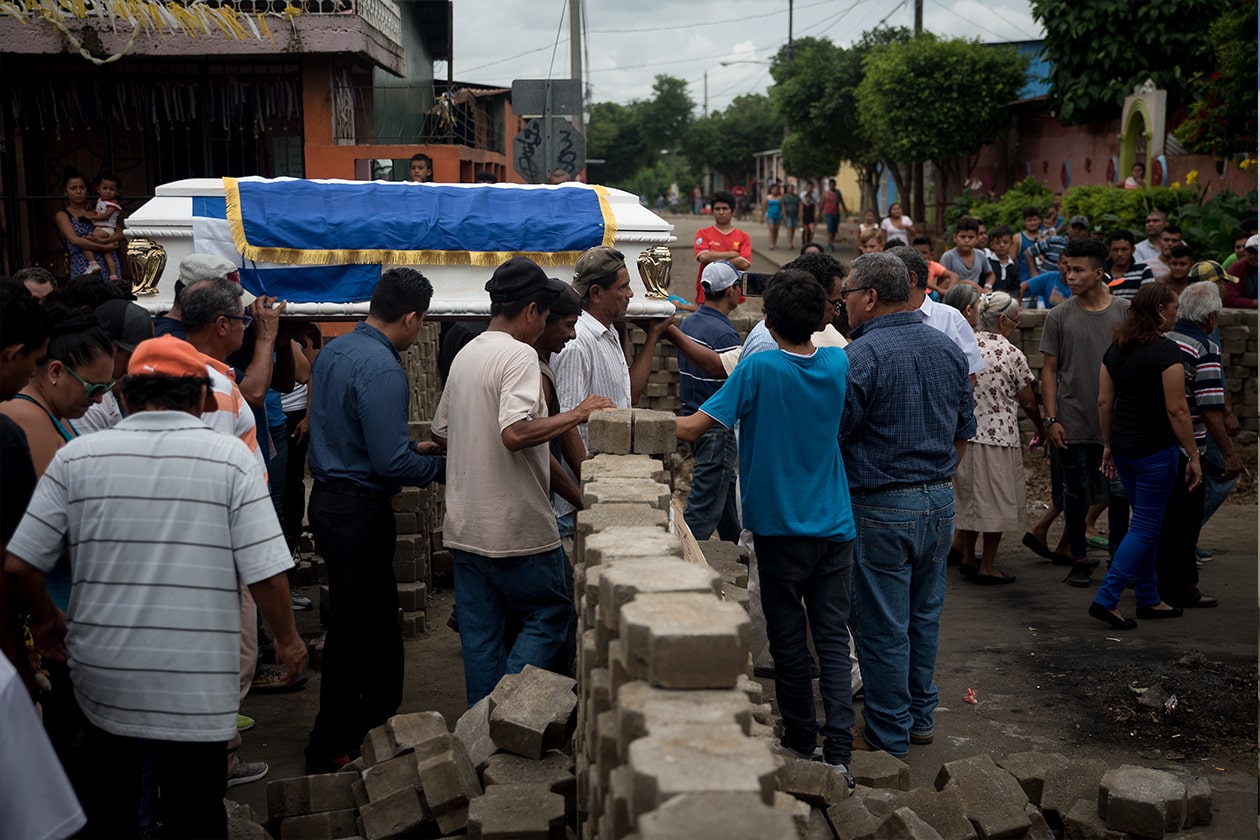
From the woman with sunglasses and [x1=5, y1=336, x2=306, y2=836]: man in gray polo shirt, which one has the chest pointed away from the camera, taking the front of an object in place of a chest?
the man in gray polo shirt

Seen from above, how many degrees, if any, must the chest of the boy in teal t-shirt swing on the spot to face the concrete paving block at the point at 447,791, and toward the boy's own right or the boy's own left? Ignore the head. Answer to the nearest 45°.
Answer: approximately 135° to the boy's own left

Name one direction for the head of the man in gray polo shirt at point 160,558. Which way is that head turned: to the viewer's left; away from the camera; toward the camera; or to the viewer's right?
away from the camera

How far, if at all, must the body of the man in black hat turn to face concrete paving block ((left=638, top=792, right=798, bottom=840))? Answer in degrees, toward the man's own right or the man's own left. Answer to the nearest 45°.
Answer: approximately 135° to the man's own right

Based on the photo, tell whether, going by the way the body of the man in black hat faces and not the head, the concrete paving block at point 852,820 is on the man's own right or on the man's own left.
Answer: on the man's own right

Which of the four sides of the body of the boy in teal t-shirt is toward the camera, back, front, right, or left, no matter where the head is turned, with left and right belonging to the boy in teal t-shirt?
back

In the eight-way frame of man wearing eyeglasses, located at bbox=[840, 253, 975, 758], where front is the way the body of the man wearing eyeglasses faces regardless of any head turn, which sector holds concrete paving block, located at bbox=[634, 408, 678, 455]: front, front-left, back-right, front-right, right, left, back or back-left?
left

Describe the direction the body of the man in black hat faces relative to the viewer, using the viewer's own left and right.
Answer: facing away from the viewer and to the right of the viewer

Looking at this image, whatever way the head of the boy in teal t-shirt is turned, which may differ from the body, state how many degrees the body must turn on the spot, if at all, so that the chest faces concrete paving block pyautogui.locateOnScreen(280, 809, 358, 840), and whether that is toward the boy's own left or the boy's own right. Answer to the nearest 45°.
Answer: approximately 135° to the boy's own left

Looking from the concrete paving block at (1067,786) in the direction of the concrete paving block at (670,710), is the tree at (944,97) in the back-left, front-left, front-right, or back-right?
back-right

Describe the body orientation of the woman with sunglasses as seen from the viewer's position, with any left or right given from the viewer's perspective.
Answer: facing to the right of the viewer

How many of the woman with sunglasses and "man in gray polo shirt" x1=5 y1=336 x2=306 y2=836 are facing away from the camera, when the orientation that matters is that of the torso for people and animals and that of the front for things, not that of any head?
1

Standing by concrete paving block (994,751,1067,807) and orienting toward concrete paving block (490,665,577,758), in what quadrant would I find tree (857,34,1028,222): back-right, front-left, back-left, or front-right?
back-right

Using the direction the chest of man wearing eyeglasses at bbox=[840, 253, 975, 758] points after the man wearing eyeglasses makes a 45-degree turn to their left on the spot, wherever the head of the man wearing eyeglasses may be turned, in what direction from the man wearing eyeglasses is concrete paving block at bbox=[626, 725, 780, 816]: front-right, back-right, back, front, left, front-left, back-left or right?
left
